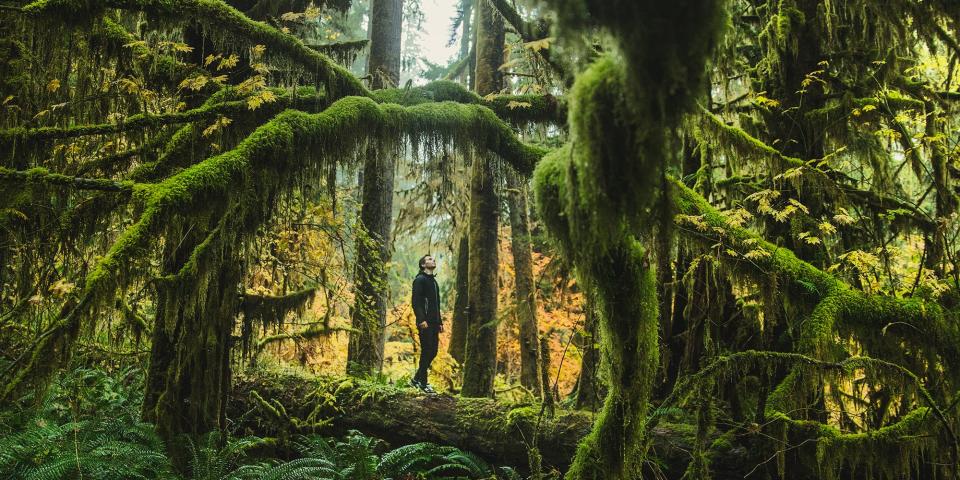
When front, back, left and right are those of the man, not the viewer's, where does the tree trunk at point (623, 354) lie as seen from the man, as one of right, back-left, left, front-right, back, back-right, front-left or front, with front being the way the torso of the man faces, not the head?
front-right

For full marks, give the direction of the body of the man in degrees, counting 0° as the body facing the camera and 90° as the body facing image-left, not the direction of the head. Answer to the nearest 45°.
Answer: approximately 315°

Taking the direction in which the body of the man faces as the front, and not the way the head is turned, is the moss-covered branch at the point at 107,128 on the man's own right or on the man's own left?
on the man's own right

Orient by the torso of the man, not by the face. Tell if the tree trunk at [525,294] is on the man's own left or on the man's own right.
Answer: on the man's own left

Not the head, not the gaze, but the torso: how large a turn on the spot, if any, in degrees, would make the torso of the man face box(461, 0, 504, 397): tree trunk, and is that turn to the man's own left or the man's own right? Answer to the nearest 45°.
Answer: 0° — they already face it
